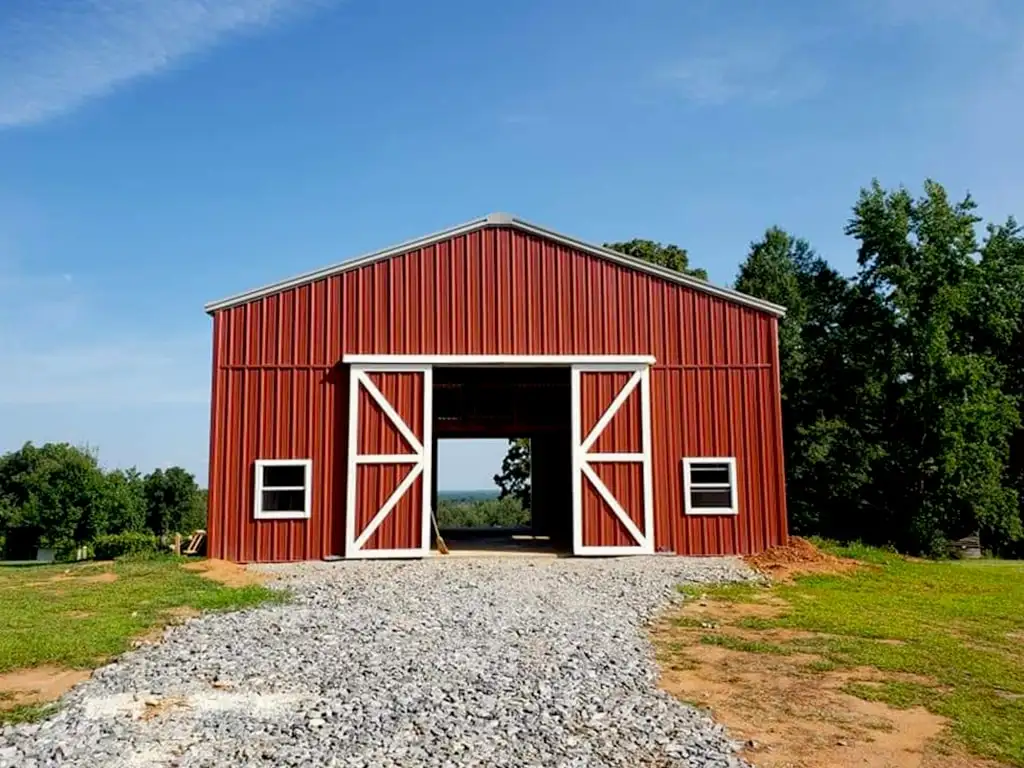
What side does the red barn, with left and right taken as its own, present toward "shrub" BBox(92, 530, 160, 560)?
right

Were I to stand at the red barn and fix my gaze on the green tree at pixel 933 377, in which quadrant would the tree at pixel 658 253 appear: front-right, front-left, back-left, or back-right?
front-left

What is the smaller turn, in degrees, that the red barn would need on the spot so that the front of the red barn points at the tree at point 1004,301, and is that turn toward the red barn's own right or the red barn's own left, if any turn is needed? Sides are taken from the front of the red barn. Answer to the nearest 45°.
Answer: approximately 135° to the red barn's own left

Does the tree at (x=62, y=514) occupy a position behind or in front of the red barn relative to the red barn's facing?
behind

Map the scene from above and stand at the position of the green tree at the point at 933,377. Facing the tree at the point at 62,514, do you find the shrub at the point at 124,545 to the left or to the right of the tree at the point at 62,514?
left

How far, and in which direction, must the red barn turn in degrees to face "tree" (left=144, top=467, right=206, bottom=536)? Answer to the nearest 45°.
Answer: approximately 135° to its right

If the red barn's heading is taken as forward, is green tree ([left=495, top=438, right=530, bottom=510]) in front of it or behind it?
behind

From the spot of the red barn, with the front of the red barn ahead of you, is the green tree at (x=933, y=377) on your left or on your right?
on your left

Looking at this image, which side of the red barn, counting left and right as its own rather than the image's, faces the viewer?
front
